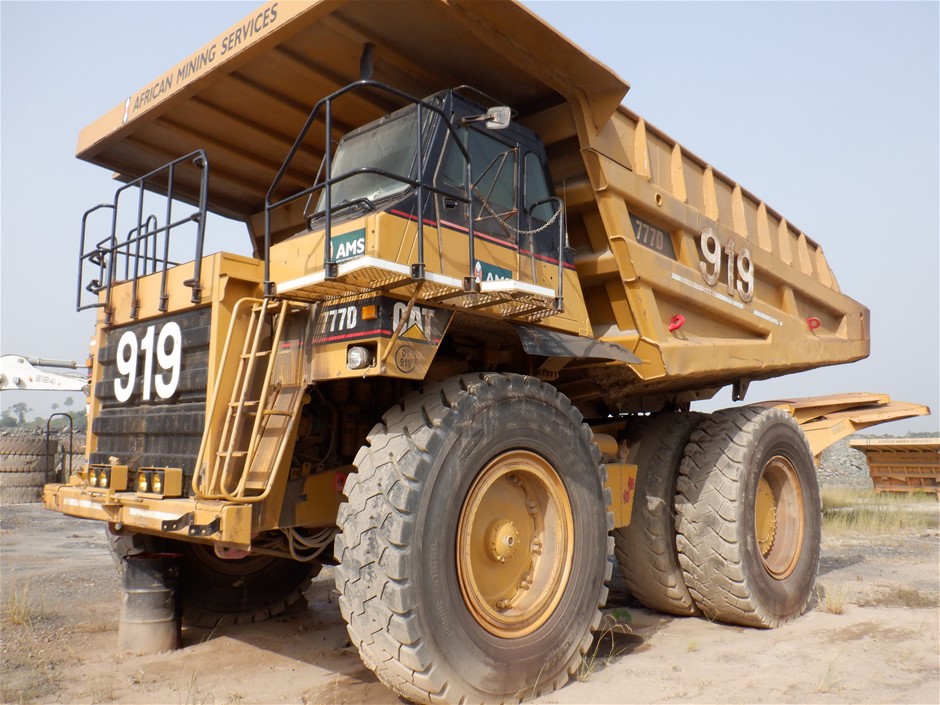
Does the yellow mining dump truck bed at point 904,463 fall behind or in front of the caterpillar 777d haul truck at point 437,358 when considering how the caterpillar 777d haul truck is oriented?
behind

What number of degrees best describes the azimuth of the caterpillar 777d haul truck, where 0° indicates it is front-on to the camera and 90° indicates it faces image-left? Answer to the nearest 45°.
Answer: approximately 45°
